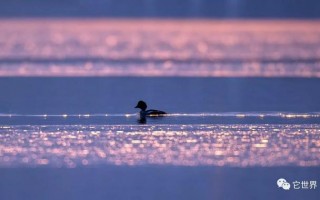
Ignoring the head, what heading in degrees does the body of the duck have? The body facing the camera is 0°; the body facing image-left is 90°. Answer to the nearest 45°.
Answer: approximately 90°
